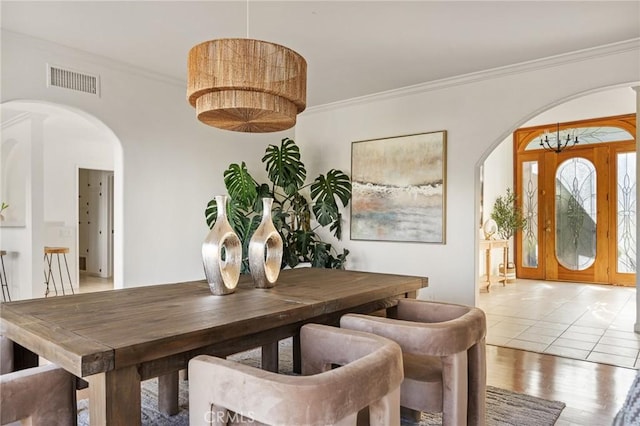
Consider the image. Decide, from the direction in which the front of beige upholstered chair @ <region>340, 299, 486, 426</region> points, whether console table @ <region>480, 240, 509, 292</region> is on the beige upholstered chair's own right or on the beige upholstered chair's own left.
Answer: on the beige upholstered chair's own right

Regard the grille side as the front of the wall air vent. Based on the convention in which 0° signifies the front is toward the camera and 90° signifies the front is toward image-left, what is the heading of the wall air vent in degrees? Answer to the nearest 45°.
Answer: approximately 315°

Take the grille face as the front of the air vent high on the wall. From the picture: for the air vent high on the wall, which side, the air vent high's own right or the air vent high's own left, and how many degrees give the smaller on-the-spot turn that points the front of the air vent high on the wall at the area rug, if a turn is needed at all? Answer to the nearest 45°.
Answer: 0° — it already faces it

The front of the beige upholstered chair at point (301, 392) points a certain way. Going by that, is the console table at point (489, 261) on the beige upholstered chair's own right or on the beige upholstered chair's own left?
on the beige upholstered chair's own right

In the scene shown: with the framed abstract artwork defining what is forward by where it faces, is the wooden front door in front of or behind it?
behind

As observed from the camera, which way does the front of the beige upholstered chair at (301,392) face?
facing away from the viewer and to the left of the viewer

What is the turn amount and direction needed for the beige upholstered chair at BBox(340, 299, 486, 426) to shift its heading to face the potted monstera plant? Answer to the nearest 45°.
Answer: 0° — it already faces it

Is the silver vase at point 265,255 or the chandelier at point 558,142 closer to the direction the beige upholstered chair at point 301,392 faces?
the silver vase

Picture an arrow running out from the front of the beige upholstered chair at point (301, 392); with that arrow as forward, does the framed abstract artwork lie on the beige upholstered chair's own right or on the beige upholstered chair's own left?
on the beige upholstered chair's own right

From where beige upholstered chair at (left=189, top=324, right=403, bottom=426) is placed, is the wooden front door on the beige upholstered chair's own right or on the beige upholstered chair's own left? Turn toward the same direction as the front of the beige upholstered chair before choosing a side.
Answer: on the beige upholstered chair's own right

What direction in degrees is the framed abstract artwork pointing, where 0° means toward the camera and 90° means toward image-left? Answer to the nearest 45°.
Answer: approximately 45°

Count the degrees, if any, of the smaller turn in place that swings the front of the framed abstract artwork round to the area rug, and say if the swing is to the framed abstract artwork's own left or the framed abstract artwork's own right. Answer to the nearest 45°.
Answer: approximately 45° to the framed abstract artwork's own left
